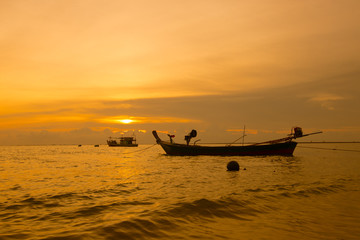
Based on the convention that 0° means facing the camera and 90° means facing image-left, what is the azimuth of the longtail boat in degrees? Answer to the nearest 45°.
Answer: approximately 90°
